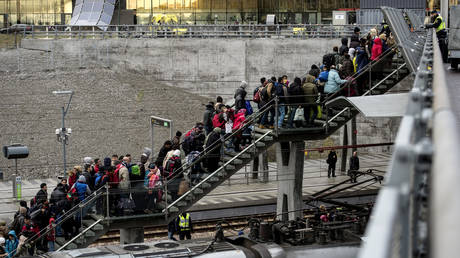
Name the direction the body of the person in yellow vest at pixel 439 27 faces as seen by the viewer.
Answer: to the viewer's left

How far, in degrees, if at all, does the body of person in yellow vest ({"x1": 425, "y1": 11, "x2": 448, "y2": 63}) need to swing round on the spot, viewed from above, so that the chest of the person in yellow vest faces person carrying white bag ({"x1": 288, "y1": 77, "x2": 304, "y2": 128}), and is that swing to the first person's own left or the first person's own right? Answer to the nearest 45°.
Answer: approximately 45° to the first person's own right

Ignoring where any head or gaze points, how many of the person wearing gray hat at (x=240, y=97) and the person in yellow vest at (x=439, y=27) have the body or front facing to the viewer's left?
1

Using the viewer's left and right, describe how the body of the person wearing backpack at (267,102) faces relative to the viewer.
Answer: facing to the right of the viewer

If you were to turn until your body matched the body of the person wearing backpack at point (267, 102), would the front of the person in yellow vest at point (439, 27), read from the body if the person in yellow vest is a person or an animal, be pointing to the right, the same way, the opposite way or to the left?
the opposite way

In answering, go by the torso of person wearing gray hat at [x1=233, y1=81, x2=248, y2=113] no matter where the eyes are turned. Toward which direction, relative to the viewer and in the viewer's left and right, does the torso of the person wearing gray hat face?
facing to the right of the viewer

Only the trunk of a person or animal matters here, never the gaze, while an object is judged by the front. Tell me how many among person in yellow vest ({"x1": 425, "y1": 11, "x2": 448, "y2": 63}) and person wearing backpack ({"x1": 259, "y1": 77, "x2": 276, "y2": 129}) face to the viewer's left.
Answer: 1
